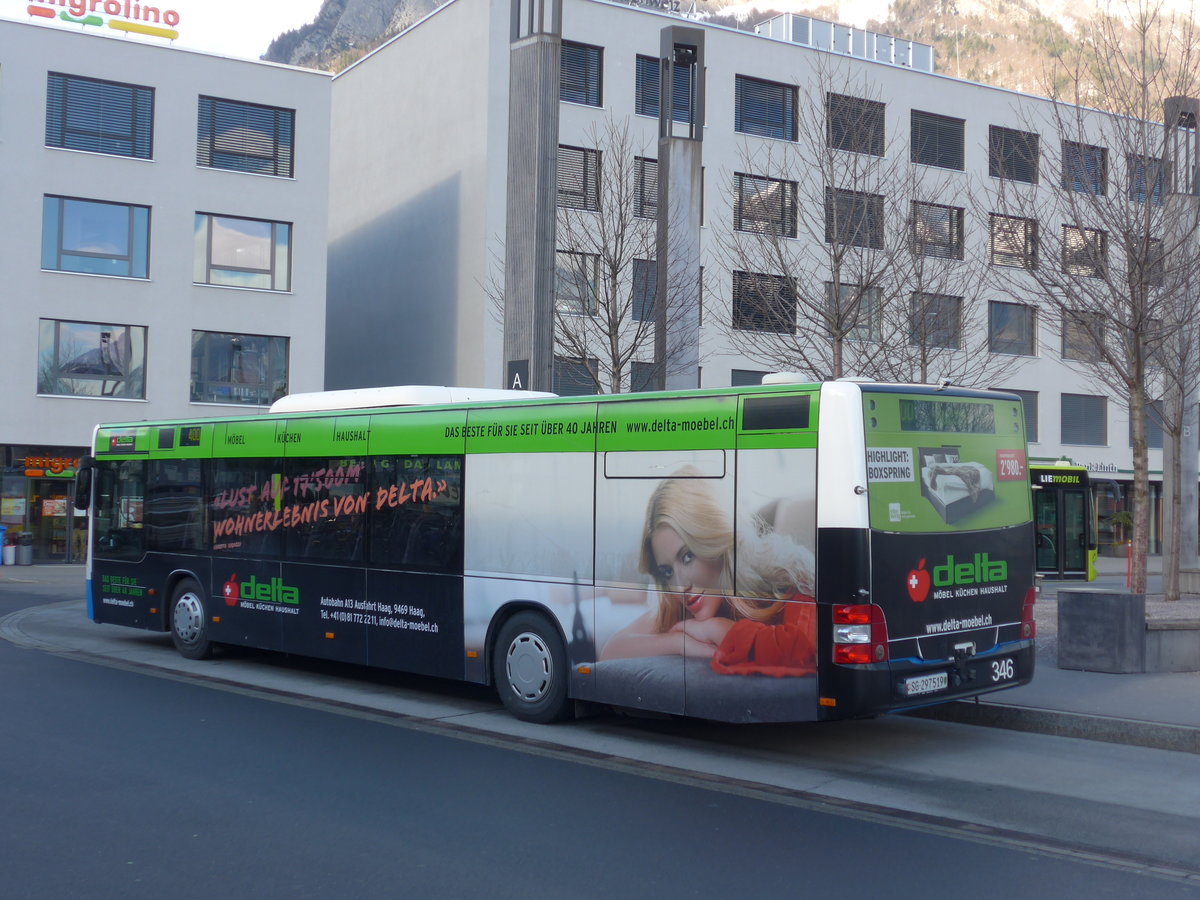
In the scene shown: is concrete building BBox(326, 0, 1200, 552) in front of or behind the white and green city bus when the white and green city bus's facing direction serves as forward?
in front

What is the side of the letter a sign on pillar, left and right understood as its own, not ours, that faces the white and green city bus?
front

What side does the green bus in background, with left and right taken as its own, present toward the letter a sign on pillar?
right

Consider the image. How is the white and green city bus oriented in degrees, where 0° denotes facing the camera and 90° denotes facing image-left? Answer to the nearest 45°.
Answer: approximately 135°

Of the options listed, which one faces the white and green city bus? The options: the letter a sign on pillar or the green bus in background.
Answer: the letter a sign on pillar

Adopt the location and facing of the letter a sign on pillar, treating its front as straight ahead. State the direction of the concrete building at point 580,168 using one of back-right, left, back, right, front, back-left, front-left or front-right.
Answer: back

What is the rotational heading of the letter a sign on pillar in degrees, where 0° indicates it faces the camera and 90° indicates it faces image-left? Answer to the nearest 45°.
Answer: approximately 0°
